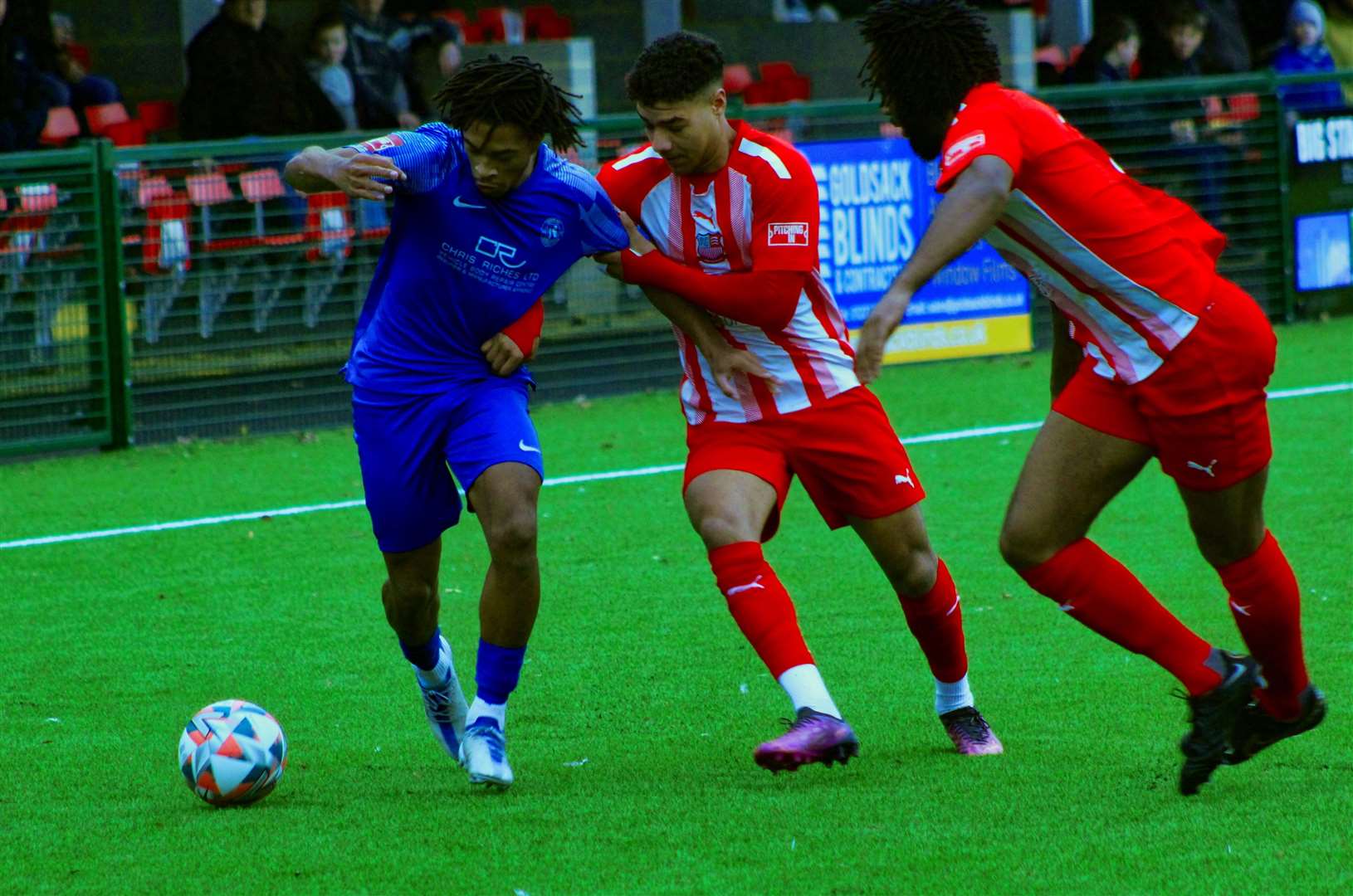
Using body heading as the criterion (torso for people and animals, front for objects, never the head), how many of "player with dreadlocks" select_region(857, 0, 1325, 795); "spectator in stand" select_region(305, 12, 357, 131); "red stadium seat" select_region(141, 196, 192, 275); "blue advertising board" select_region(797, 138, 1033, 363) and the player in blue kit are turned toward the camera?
4

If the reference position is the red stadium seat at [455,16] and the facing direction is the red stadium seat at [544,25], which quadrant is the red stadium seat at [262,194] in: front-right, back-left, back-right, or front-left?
back-right

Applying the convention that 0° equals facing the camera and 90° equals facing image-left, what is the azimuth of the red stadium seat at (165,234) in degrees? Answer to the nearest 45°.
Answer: approximately 0°

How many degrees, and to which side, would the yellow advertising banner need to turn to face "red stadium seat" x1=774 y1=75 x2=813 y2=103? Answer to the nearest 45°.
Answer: approximately 180°

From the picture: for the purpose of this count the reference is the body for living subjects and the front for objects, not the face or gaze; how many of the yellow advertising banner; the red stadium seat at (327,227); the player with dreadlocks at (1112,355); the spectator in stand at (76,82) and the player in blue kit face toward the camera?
4

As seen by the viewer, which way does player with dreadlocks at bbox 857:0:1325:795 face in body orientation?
to the viewer's left

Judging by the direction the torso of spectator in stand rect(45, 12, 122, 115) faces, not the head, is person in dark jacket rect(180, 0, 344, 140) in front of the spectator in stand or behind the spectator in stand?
in front

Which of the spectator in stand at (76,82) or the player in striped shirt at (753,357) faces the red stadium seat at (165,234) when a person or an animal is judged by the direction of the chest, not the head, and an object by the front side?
the spectator in stand

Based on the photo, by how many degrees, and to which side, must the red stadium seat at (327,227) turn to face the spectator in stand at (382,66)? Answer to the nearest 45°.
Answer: approximately 180°

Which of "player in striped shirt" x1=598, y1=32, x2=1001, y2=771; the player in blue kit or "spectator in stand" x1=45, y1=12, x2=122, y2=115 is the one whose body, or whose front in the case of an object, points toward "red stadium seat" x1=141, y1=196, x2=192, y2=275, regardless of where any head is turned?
the spectator in stand
